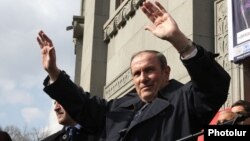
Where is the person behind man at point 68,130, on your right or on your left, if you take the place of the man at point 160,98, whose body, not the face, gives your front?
on your right

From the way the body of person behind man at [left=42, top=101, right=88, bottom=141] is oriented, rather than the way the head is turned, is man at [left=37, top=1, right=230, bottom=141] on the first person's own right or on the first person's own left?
on the first person's own left

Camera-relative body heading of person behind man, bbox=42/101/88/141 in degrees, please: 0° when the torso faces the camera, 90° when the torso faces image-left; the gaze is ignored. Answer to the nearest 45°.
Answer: approximately 45°

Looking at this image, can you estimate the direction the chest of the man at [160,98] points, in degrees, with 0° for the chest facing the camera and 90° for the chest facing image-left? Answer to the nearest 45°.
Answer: approximately 45°
